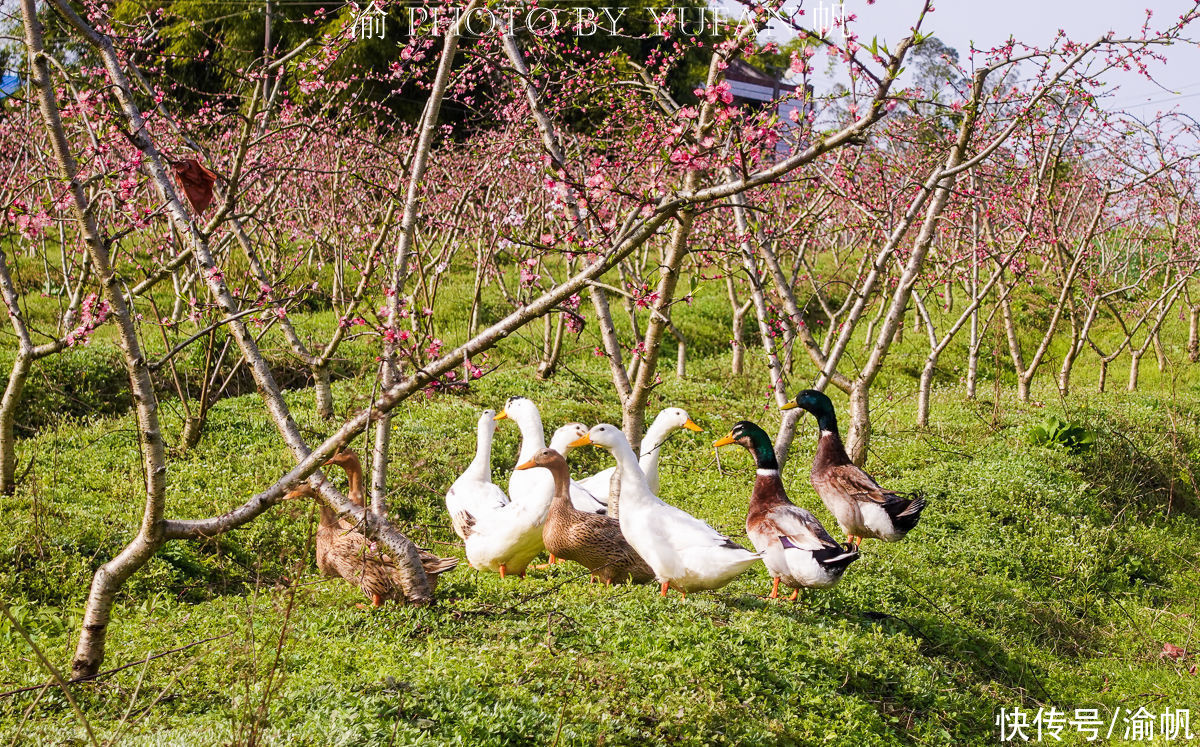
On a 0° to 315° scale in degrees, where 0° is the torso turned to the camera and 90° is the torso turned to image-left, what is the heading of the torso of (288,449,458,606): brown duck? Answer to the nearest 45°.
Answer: approximately 90°

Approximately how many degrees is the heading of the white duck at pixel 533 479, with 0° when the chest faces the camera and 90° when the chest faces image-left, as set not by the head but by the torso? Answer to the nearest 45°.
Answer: approximately 90°

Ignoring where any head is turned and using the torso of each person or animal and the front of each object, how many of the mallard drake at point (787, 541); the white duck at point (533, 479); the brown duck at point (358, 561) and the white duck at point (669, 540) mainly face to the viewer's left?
4

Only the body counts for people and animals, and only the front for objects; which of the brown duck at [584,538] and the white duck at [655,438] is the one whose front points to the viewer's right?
the white duck

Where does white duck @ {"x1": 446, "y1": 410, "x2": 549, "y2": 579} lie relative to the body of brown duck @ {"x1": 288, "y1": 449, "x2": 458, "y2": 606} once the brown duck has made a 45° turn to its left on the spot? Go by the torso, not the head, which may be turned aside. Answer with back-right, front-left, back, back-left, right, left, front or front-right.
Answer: back

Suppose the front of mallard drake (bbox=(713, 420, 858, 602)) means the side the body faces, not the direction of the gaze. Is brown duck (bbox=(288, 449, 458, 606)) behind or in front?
in front

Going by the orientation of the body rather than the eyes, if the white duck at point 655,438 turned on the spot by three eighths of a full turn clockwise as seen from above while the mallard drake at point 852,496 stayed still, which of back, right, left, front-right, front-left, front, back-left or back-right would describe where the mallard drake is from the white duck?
back-left

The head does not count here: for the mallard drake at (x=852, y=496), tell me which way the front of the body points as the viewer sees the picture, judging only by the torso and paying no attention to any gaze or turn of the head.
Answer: to the viewer's left

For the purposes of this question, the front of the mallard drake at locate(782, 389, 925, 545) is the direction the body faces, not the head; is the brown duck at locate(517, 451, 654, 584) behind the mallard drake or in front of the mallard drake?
in front

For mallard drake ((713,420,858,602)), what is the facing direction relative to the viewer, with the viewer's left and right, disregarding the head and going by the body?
facing to the left of the viewer

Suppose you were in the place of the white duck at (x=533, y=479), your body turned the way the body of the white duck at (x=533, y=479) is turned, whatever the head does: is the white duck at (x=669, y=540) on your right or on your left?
on your left

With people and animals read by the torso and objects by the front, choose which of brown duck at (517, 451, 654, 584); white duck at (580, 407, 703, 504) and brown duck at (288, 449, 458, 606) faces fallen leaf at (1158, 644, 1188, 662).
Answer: the white duck

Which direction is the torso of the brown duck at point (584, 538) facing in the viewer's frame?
to the viewer's left

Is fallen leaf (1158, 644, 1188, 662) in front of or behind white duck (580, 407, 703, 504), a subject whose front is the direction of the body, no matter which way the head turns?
in front

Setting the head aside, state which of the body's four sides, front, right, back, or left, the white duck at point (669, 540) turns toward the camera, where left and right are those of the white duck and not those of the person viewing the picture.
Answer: left

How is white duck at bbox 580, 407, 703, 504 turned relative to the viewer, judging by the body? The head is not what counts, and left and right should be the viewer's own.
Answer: facing to the right of the viewer
